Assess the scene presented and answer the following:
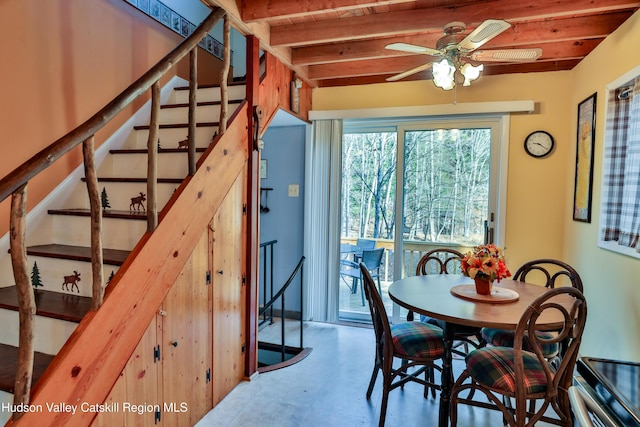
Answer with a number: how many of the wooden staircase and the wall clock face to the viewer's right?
0

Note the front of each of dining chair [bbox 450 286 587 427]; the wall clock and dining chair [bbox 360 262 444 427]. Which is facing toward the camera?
the wall clock

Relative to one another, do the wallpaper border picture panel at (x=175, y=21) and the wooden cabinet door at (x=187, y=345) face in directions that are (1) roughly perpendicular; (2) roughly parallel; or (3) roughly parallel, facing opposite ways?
roughly parallel

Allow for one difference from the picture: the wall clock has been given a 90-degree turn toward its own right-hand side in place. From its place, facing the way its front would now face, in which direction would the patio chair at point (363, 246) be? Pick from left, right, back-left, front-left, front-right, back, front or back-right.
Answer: front

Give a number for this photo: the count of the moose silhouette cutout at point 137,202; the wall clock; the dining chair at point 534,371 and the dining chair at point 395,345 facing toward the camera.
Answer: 1

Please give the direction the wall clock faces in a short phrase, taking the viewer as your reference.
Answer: facing the viewer

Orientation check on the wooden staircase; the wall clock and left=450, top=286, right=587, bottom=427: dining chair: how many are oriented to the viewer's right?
0

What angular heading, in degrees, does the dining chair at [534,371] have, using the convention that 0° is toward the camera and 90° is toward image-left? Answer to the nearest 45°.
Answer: approximately 135°

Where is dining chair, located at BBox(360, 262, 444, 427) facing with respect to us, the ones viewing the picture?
facing to the right of the viewer

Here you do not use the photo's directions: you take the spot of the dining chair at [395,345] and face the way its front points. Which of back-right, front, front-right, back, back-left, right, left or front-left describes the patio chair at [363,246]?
left

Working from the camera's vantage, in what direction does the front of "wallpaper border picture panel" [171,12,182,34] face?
facing the viewer and to the right of the viewer

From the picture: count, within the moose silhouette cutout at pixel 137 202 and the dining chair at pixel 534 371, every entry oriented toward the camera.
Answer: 0
